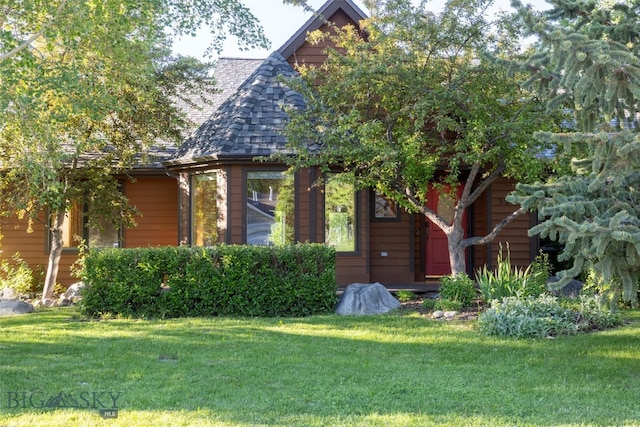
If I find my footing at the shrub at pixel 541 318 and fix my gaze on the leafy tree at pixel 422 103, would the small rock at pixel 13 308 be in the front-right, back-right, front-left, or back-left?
front-left

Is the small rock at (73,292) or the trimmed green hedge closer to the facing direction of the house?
the trimmed green hedge

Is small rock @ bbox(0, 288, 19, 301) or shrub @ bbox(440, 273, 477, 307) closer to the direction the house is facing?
the shrub

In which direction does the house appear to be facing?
toward the camera

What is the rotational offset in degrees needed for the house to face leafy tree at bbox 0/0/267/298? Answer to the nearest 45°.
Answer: approximately 45° to its right

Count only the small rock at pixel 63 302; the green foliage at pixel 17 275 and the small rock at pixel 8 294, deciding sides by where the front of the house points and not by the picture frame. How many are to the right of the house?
3

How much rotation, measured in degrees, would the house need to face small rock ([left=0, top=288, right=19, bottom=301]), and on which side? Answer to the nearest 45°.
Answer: approximately 90° to its right

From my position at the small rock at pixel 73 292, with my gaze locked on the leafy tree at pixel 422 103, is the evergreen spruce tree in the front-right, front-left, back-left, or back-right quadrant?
front-right

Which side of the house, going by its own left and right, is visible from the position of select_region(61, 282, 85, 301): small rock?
right

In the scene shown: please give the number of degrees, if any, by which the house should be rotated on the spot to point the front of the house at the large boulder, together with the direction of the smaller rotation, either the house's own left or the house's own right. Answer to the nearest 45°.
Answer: approximately 45° to the house's own left

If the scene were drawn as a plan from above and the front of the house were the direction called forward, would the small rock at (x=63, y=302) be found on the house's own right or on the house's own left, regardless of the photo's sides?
on the house's own right

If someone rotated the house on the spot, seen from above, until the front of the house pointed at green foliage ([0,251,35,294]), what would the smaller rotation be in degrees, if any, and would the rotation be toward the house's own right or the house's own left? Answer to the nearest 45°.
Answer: approximately 90° to the house's own right

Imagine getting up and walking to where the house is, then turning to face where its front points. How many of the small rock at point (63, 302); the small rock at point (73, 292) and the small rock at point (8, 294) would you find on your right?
3

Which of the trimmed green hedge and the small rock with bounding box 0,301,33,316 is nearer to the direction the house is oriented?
the trimmed green hedge

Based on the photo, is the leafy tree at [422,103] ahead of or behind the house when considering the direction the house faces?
ahead

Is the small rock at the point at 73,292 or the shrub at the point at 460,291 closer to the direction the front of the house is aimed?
the shrub

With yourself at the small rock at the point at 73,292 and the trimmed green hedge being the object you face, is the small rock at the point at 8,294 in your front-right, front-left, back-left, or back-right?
back-right
